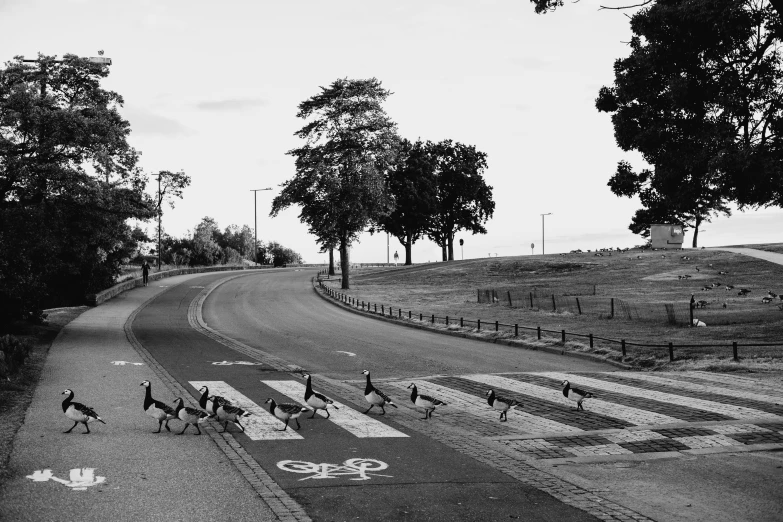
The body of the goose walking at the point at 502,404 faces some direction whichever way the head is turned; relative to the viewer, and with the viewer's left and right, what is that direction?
facing to the left of the viewer

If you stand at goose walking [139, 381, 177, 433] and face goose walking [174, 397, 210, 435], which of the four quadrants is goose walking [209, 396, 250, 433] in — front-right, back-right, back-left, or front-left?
front-left

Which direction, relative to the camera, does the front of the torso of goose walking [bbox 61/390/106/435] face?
to the viewer's left

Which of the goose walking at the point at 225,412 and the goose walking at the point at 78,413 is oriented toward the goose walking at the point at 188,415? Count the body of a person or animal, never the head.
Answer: the goose walking at the point at 225,412

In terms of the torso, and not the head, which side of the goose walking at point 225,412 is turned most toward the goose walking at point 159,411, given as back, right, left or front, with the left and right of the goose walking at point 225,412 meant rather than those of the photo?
front

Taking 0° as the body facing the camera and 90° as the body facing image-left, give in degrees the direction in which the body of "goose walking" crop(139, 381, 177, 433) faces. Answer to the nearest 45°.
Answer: approximately 90°

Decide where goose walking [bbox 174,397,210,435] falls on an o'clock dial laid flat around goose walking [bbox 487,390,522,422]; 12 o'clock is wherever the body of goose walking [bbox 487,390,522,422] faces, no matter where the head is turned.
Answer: goose walking [bbox 174,397,210,435] is roughly at 11 o'clock from goose walking [bbox 487,390,522,422].

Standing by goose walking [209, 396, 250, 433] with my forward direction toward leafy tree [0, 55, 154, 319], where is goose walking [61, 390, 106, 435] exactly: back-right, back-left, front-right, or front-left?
front-left

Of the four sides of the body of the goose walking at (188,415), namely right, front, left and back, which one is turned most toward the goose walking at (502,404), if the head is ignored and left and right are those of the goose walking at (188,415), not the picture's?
back

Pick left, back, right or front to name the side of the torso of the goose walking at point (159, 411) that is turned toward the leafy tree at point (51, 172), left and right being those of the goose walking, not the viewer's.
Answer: right

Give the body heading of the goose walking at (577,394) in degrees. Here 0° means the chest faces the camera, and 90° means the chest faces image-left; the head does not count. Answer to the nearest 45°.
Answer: approximately 90°

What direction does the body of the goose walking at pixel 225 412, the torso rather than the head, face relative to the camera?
to the viewer's left

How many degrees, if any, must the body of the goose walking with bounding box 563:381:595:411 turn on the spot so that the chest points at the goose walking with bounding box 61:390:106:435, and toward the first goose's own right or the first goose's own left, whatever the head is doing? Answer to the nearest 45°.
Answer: approximately 45° to the first goose's own left

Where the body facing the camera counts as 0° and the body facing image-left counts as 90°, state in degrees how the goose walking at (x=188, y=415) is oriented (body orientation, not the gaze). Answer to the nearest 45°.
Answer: approximately 90°
